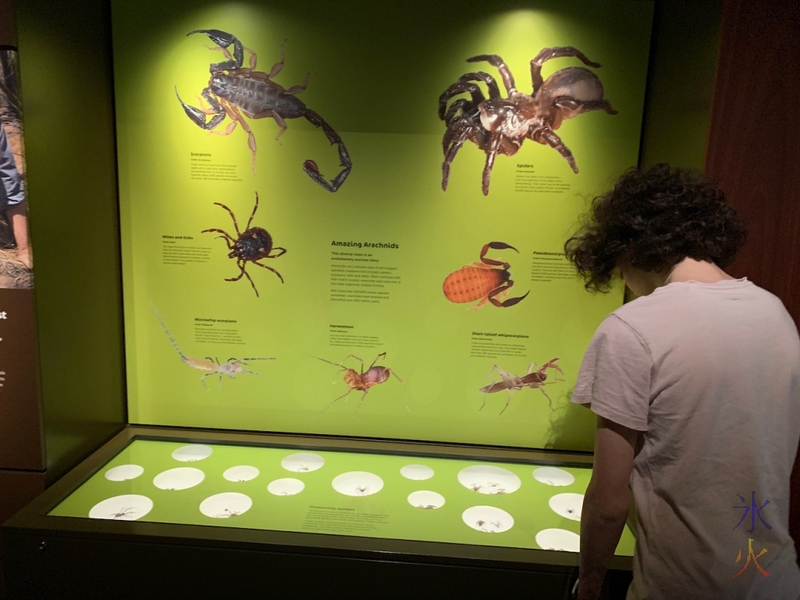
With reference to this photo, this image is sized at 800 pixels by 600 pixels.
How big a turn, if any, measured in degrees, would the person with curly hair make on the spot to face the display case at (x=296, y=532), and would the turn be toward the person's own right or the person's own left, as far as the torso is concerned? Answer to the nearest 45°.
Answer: approximately 45° to the person's own left

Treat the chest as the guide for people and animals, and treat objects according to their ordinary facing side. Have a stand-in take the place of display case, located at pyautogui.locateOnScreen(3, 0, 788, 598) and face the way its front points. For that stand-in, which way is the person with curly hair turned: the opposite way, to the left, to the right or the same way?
the opposite way

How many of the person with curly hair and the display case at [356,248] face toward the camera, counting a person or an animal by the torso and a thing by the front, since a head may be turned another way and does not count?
1

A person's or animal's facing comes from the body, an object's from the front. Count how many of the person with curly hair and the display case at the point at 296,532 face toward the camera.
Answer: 1

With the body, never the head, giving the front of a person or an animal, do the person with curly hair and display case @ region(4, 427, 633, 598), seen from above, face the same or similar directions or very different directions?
very different directions

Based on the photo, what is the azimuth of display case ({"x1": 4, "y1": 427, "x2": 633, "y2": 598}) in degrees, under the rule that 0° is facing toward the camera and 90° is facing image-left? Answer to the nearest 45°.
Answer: approximately 0°

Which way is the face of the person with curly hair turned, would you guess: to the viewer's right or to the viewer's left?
to the viewer's left

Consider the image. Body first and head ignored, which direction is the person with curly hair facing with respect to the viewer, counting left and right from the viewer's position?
facing away from the viewer and to the left of the viewer
